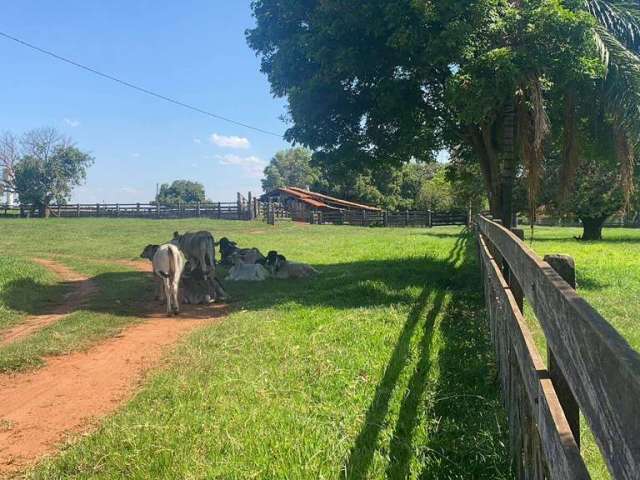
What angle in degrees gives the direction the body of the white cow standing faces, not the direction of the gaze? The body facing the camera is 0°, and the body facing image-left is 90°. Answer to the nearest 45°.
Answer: approximately 135°

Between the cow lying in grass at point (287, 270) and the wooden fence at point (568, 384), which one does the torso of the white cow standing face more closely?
the cow lying in grass

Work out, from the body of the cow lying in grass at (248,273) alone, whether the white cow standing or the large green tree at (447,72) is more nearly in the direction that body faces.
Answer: the white cow standing

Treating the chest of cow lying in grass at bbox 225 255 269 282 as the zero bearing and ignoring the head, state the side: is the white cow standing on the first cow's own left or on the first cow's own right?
on the first cow's own left

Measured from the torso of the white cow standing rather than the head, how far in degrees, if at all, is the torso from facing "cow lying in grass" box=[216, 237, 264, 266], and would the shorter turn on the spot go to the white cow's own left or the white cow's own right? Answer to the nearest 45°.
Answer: approximately 45° to the white cow's own right

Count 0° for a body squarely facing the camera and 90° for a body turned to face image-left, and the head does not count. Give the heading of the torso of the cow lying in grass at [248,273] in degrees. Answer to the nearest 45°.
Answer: approximately 90°

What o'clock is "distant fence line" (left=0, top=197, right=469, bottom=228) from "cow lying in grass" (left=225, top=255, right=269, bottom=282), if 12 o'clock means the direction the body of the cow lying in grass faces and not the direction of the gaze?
The distant fence line is roughly at 3 o'clock from the cow lying in grass.

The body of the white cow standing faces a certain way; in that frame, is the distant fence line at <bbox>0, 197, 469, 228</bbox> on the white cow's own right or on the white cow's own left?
on the white cow's own right

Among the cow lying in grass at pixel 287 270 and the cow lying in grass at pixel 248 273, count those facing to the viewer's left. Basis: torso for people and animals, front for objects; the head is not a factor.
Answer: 2

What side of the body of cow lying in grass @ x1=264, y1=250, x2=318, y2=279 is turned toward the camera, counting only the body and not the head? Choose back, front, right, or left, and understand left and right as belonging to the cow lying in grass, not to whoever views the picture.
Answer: left
